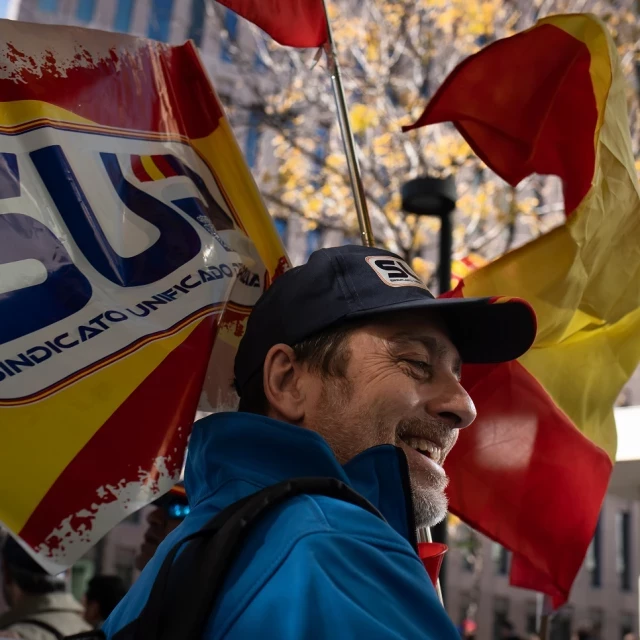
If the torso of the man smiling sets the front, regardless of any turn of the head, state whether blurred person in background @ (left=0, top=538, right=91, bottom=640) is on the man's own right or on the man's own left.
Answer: on the man's own left

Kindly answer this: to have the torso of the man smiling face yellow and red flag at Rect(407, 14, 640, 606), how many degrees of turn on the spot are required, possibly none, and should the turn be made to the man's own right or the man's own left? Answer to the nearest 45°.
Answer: approximately 45° to the man's own left

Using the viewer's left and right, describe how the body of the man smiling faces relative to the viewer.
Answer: facing to the right of the viewer

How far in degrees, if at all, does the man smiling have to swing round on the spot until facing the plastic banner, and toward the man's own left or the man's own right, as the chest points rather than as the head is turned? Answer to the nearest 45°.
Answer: approximately 135° to the man's own left

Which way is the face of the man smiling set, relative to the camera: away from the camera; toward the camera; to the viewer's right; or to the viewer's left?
to the viewer's right

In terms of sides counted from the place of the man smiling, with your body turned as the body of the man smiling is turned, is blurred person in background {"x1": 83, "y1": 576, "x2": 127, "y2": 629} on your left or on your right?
on your left

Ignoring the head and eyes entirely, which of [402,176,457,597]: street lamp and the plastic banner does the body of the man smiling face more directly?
the street lamp

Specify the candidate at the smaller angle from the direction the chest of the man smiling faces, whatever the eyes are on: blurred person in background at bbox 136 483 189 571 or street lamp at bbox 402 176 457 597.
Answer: the street lamp
